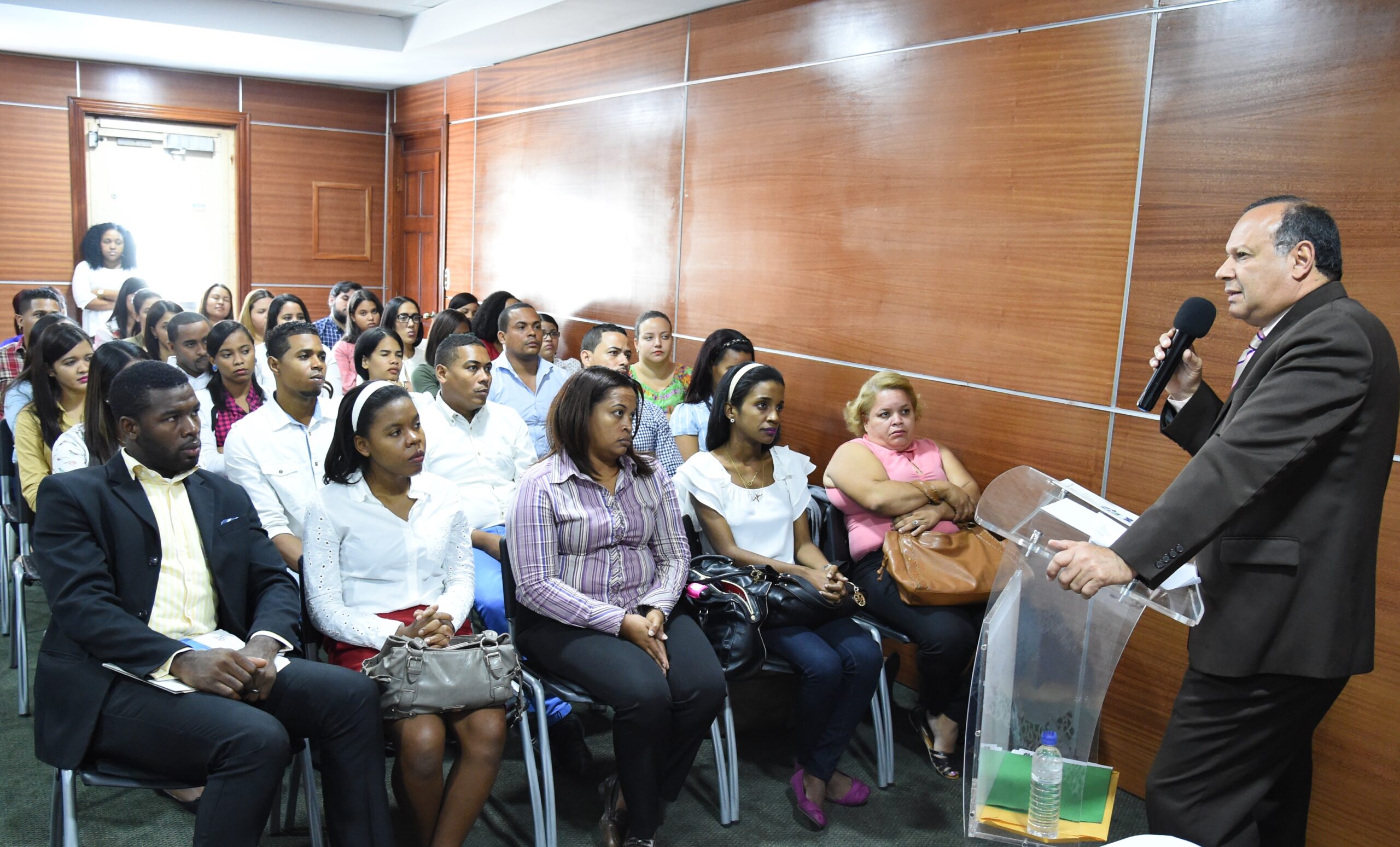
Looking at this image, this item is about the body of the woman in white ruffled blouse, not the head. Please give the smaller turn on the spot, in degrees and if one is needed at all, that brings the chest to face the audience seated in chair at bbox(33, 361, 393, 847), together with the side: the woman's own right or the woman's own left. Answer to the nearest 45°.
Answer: approximately 90° to the woman's own right

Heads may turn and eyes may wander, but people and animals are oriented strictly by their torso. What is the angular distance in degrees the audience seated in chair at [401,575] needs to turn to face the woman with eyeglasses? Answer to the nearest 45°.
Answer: approximately 135° to their left

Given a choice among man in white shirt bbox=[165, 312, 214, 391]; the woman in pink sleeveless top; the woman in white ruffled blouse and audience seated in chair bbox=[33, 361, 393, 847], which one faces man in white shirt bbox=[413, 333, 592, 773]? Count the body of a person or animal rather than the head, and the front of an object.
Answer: man in white shirt bbox=[165, 312, 214, 391]

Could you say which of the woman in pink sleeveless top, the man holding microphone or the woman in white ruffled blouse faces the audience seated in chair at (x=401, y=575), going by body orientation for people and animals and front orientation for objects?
the man holding microphone

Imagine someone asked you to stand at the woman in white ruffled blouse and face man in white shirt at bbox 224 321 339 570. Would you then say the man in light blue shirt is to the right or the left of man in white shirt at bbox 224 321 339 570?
right

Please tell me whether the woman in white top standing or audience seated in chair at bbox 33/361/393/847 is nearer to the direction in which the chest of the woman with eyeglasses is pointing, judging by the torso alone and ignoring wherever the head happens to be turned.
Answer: the audience seated in chair

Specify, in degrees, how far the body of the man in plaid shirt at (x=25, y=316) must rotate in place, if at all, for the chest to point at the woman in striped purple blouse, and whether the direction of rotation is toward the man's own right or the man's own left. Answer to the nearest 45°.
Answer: approximately 45° to the man's own right

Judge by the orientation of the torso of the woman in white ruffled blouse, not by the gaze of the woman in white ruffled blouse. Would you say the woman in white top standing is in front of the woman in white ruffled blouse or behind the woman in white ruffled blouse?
behind

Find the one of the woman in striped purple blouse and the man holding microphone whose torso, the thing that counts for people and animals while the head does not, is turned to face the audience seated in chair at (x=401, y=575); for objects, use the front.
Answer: the man holding microphone

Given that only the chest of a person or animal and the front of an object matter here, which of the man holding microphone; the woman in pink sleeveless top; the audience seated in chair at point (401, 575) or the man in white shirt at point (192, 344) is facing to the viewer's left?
the man holding microphone

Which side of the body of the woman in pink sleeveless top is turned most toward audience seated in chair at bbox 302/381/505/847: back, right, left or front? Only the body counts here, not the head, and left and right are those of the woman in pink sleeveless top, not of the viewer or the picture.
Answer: right

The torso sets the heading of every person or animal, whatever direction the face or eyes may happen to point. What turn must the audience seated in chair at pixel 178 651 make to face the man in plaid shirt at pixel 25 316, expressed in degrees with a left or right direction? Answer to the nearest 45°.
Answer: approximately 135° to their left
